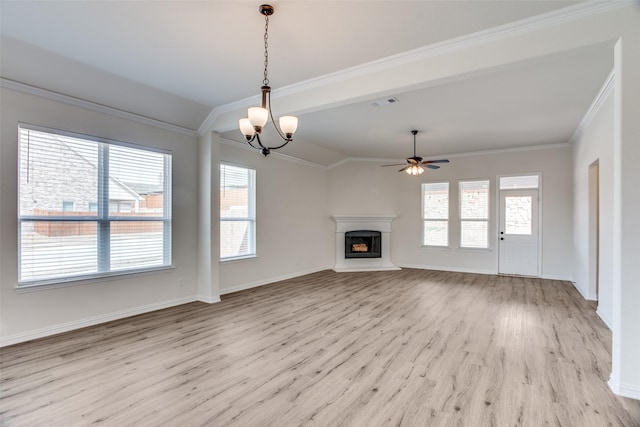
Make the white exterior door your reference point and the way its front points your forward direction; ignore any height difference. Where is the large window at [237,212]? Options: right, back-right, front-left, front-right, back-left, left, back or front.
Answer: front-right

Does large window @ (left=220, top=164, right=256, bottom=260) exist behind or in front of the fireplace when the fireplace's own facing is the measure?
in front

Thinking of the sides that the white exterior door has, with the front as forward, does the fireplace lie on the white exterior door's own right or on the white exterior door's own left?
on the white exterior door's own right

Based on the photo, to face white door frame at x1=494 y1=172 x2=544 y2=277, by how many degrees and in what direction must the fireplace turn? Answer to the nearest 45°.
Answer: approximately 90° to its left

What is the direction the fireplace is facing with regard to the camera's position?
facing the viewer

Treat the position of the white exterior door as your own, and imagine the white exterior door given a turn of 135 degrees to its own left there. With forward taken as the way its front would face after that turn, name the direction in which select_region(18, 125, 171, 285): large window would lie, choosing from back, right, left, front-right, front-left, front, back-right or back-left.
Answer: back

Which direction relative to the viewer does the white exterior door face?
toward the camera

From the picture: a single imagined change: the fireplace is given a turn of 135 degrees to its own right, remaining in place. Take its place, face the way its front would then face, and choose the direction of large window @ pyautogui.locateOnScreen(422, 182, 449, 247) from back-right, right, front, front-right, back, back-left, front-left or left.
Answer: back-right

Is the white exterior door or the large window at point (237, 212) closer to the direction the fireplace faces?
the large window

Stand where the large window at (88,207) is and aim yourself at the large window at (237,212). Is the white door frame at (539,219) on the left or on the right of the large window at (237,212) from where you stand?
right

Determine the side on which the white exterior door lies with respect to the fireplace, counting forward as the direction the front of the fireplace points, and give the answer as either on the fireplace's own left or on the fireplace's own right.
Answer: on the fireplace's own left

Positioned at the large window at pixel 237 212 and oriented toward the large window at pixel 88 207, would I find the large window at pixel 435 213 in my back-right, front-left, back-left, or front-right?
back-left

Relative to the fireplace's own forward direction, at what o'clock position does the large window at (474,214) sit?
The large window is roughly at 9 o'clock from the fireplace.

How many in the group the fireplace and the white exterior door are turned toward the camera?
2
